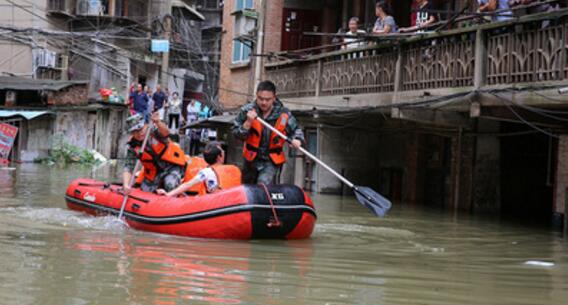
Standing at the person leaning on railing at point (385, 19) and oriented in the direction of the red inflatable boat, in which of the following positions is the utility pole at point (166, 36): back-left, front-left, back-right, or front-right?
back-right

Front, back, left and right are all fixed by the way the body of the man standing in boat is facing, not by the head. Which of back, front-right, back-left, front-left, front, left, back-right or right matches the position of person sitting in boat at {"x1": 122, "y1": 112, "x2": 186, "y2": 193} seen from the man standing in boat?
back-right

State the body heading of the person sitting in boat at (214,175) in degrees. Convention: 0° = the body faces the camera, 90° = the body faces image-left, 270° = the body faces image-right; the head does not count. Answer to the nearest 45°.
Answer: approximately 135°

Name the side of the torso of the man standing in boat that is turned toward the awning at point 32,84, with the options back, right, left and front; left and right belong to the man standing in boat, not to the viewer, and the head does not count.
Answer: back

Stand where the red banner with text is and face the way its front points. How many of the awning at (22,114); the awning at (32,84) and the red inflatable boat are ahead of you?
1

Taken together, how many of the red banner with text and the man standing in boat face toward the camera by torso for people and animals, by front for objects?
2

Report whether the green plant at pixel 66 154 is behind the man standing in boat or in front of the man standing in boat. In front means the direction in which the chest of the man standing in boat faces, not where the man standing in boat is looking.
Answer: behind

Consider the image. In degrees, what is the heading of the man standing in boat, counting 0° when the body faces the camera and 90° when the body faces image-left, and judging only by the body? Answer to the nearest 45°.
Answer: approximately 0°

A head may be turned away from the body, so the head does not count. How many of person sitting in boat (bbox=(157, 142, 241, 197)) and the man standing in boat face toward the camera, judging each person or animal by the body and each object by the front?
1

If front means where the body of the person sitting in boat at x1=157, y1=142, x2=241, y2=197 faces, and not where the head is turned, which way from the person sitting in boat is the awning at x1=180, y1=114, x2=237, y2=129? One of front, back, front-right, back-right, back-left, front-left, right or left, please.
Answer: front-right

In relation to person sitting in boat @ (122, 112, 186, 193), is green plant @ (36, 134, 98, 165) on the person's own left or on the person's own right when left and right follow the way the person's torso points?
on the person's own right

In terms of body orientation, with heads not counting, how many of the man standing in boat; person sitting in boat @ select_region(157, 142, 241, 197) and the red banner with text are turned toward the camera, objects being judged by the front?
2
